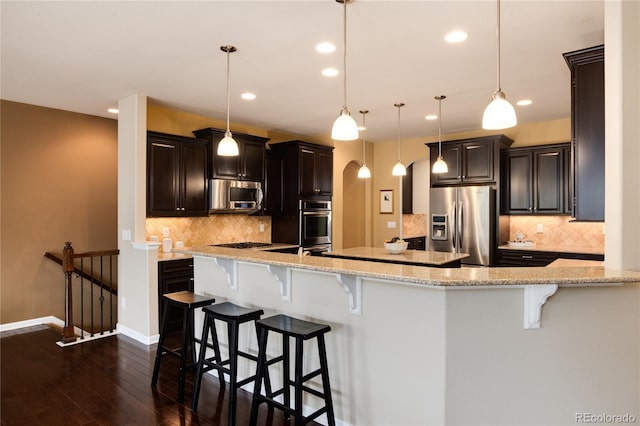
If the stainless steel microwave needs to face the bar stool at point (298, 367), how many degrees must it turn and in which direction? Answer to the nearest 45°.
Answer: approximately 45° to its right

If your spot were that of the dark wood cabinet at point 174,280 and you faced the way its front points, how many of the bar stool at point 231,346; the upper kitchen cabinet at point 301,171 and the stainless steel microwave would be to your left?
2

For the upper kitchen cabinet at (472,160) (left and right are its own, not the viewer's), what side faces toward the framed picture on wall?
right

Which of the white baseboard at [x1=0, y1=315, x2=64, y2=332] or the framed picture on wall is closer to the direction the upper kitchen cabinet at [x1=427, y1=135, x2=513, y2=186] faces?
the white baseboard

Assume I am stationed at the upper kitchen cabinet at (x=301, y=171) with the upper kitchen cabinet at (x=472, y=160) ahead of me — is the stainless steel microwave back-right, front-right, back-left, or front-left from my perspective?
back-right

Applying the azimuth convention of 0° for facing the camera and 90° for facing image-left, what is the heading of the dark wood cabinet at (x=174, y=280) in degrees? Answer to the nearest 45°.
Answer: approximately 315°

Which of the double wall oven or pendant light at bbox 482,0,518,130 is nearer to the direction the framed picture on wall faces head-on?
the pendant light

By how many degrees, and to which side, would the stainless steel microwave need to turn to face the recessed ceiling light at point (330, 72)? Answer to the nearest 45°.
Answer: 0° — it already faces it
